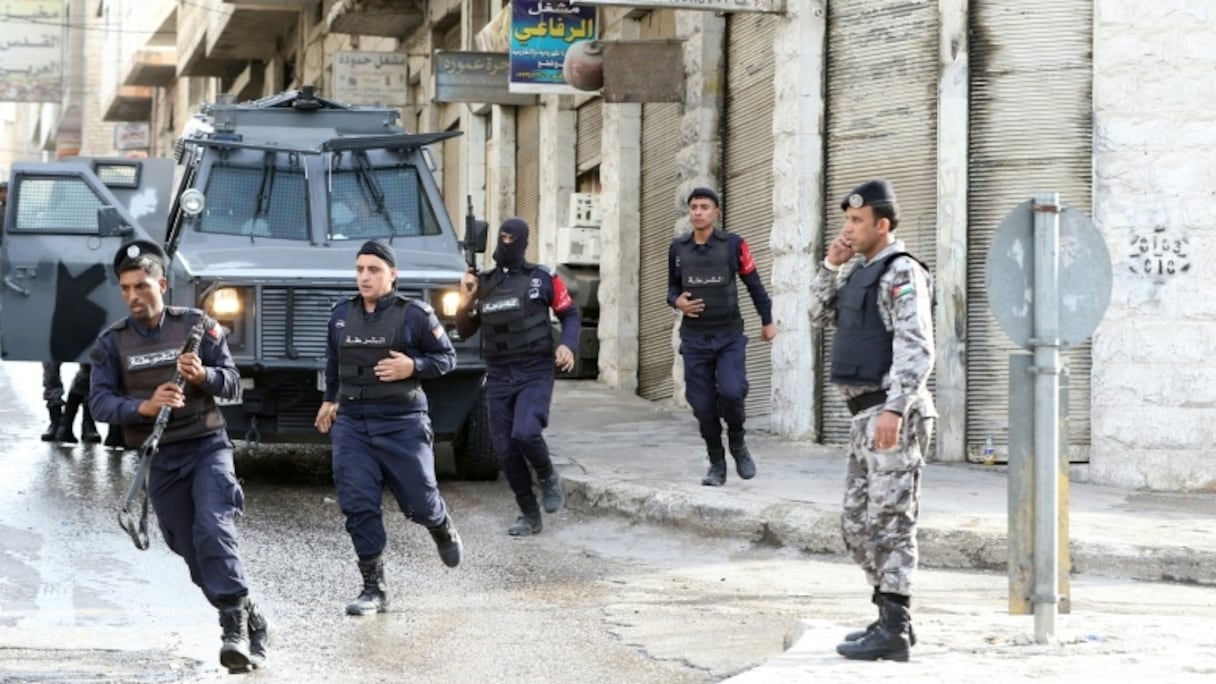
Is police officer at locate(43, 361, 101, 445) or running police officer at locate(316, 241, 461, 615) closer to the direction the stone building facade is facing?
the running police officer

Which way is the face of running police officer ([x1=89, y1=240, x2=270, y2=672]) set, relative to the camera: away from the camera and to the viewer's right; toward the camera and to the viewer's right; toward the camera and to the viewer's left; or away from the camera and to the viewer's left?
toward the camera and to the viewer's left

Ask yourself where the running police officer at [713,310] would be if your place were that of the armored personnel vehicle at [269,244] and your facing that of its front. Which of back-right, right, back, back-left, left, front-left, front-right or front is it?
front-left

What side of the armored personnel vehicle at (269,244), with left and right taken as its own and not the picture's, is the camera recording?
front

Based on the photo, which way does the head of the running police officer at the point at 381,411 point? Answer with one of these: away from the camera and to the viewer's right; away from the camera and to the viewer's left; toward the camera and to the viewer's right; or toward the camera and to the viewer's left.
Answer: toward the camera and to the viewer's left

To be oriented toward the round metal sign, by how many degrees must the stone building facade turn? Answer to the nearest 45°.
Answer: approximately 45° to its left

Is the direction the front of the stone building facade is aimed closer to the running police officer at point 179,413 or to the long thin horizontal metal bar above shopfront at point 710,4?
the running police officer

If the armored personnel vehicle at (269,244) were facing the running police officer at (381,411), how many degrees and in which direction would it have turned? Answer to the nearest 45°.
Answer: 0° — it already faces them
